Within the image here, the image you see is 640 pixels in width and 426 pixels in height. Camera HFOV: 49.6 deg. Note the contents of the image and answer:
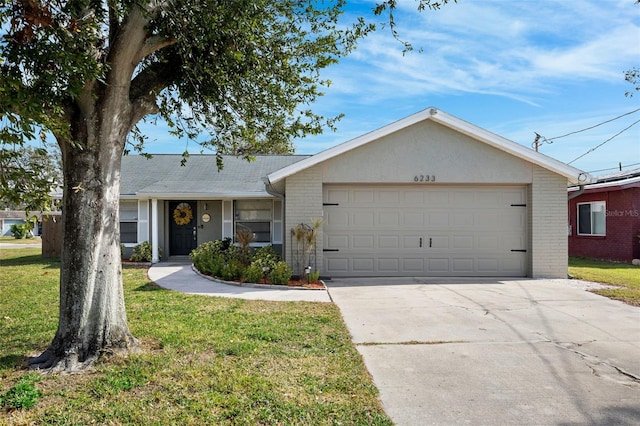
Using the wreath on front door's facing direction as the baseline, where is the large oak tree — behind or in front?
in front

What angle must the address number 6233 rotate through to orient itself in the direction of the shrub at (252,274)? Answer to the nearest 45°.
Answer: approximately 45° to its right

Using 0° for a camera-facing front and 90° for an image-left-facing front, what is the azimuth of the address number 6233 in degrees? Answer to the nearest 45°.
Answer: approximately 0°

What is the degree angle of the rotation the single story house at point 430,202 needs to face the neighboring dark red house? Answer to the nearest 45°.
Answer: approximately 135° to its left

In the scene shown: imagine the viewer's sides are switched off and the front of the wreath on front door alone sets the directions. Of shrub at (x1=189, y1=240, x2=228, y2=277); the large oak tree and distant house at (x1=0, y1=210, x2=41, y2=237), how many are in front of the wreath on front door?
2

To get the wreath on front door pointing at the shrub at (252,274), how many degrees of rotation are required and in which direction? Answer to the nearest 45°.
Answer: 0° — it already faces it

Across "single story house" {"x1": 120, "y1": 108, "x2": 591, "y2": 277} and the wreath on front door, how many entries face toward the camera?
2

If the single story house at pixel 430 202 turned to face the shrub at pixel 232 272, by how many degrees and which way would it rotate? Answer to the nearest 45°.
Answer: approximately 90° to its right

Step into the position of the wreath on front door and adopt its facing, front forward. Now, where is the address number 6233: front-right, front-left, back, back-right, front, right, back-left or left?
front-left

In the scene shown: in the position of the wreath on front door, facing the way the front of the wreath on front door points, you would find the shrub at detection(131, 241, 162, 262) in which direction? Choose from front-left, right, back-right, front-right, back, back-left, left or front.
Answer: front-right
